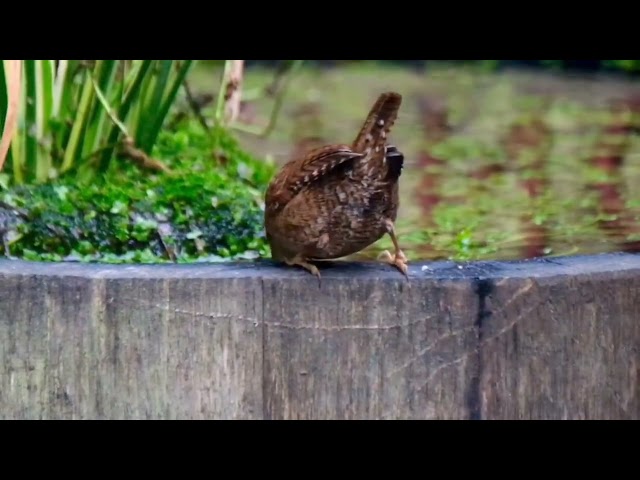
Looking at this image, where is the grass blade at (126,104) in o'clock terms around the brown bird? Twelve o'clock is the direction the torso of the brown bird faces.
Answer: The grass blade is roughly at 12 o'clock from the brown bird.

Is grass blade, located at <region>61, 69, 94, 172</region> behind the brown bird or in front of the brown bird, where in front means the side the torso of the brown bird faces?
in front

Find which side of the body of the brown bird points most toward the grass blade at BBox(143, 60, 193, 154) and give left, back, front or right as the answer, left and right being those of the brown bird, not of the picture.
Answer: front

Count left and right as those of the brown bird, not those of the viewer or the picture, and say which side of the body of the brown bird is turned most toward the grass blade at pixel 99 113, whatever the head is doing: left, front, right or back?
front

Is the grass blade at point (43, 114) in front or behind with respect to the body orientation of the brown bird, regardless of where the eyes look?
in front

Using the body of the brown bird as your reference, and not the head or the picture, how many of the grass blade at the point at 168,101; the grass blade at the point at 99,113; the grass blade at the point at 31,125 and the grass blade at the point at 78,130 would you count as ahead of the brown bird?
4

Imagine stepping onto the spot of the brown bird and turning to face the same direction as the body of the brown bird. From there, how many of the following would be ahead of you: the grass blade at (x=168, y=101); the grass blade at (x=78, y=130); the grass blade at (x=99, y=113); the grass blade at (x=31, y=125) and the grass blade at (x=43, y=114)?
5

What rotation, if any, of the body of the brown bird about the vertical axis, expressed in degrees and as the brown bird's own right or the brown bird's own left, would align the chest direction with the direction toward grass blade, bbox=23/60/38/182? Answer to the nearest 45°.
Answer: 0° — it already faces it

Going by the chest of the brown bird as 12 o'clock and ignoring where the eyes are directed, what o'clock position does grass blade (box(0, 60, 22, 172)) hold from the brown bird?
The grass blade is roughly at 11 o'clock from the brown bird.

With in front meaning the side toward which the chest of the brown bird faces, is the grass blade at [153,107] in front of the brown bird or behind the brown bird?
in front

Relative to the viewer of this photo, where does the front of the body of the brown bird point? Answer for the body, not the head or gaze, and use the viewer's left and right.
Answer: facing away from the viewer and to the left of the viewer
